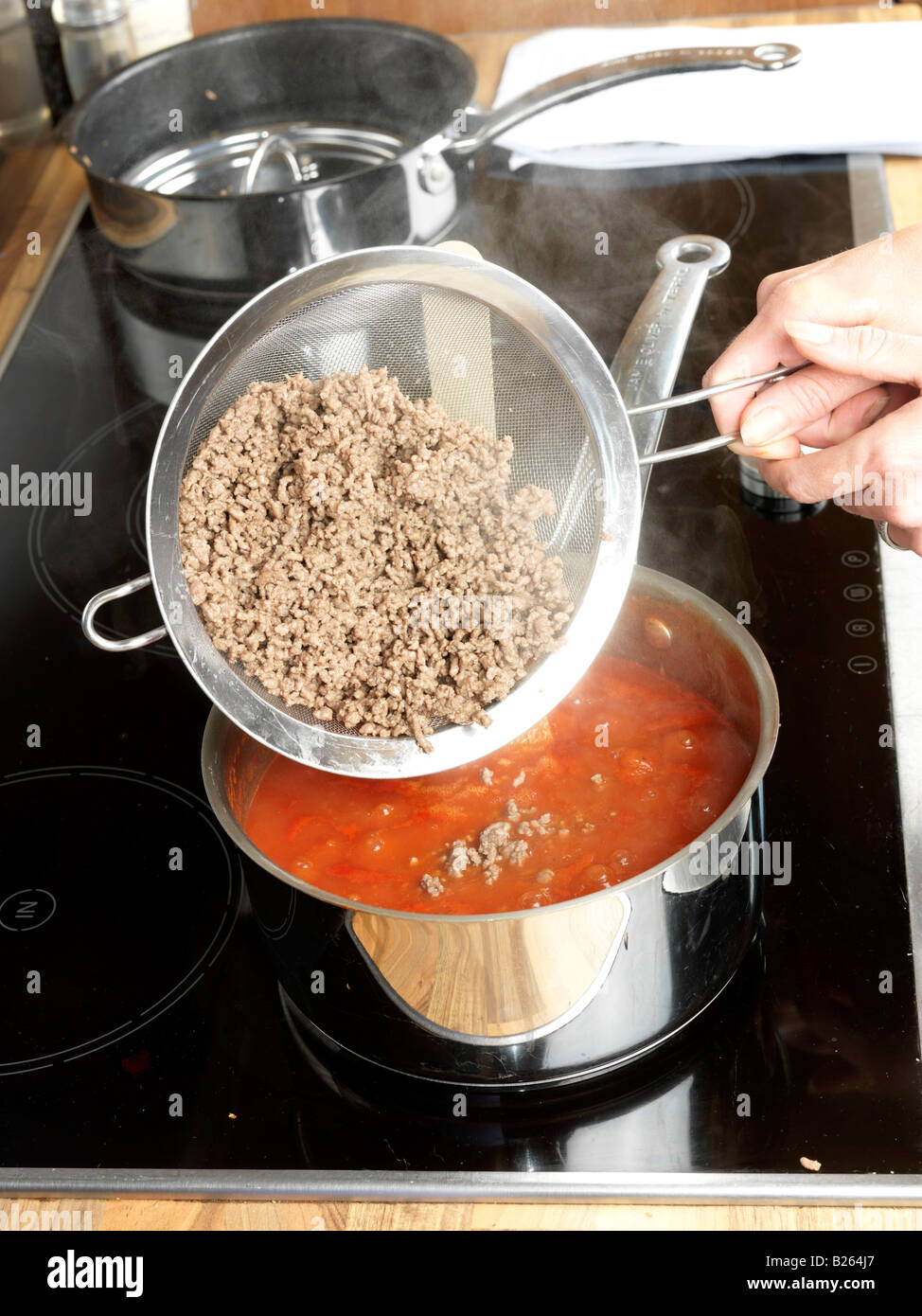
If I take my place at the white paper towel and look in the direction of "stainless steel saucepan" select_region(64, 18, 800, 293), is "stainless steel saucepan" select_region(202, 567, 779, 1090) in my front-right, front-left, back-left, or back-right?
front-left

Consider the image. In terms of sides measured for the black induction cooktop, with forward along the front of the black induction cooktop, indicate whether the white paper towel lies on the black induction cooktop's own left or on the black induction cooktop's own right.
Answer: on the black induction cooktop's own left
